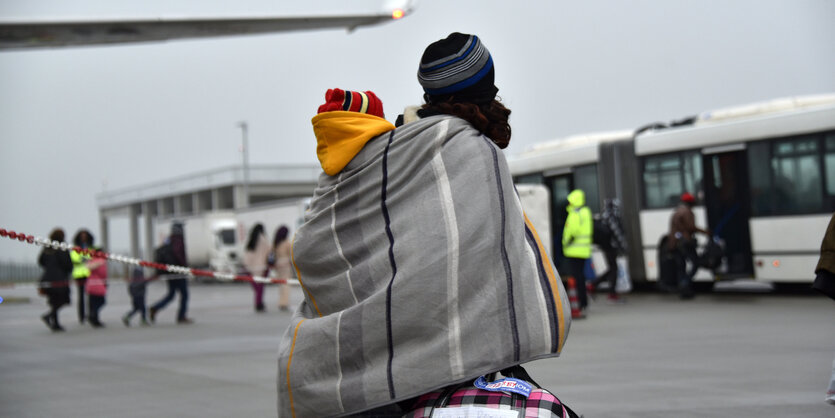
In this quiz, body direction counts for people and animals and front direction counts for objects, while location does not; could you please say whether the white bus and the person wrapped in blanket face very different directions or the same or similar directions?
very different directions

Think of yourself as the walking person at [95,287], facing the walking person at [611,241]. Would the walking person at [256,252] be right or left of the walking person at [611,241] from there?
left

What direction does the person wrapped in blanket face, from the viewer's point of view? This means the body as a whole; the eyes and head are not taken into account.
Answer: away from the camera

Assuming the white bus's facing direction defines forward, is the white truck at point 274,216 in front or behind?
behind

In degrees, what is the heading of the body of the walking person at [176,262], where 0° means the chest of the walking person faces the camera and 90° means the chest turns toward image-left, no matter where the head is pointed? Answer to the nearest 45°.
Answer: approximately 270°

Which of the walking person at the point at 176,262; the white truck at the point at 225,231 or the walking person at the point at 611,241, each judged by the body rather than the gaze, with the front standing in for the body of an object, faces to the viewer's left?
the white truck
